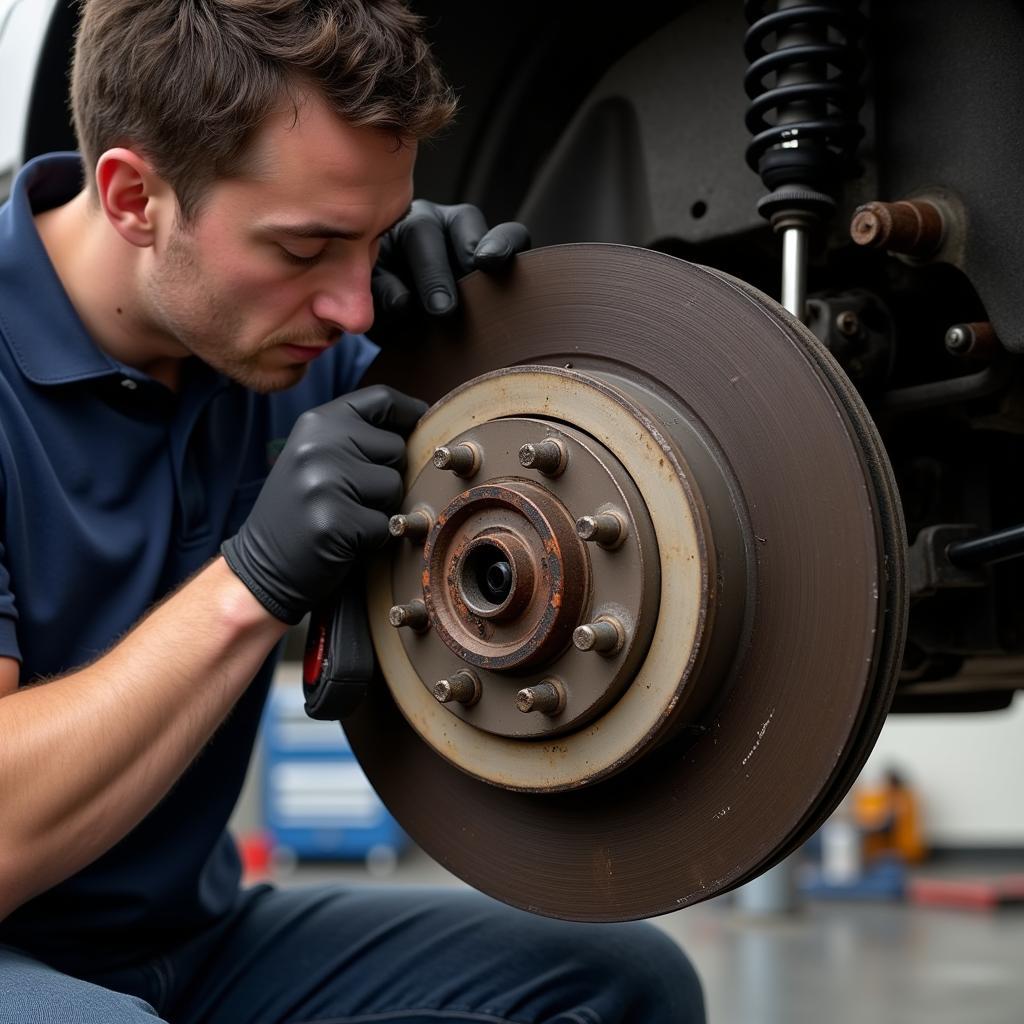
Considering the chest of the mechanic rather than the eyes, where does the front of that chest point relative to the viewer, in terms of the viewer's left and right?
facing the viewer and to the right of the viewer
